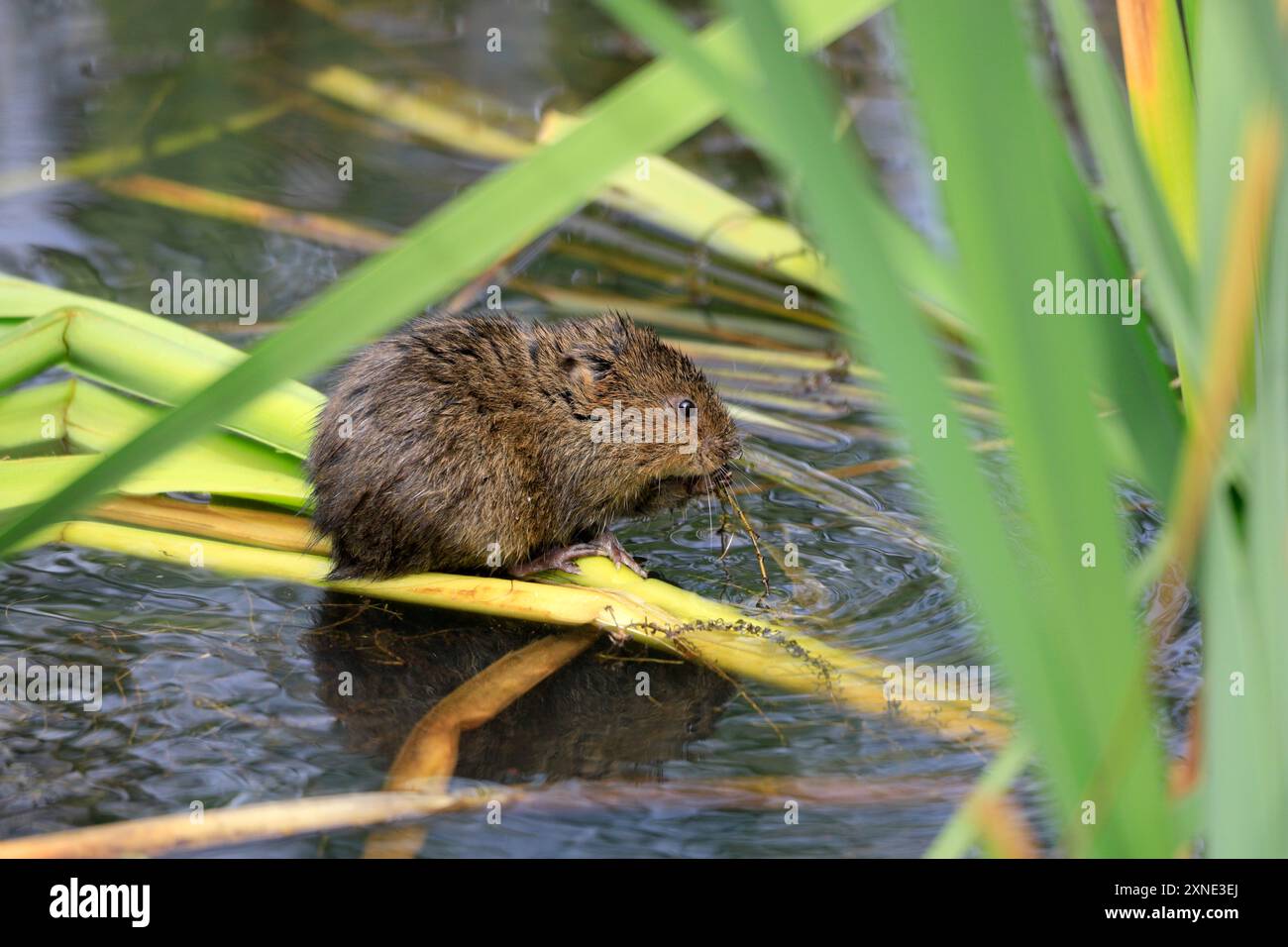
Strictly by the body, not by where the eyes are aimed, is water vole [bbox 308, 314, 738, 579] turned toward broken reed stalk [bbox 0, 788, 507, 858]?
no

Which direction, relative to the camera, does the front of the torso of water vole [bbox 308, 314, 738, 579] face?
to the viewer's right

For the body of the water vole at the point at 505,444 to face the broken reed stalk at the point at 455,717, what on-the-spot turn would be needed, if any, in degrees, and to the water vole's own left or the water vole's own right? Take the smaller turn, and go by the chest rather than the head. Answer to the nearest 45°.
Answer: approximately 90° to the water vole's own right
